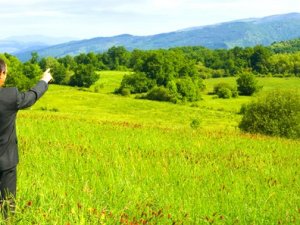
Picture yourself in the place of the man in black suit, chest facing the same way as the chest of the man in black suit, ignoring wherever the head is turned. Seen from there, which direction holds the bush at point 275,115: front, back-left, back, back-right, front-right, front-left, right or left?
front-right

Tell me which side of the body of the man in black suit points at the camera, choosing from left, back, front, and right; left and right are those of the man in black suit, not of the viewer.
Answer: back
